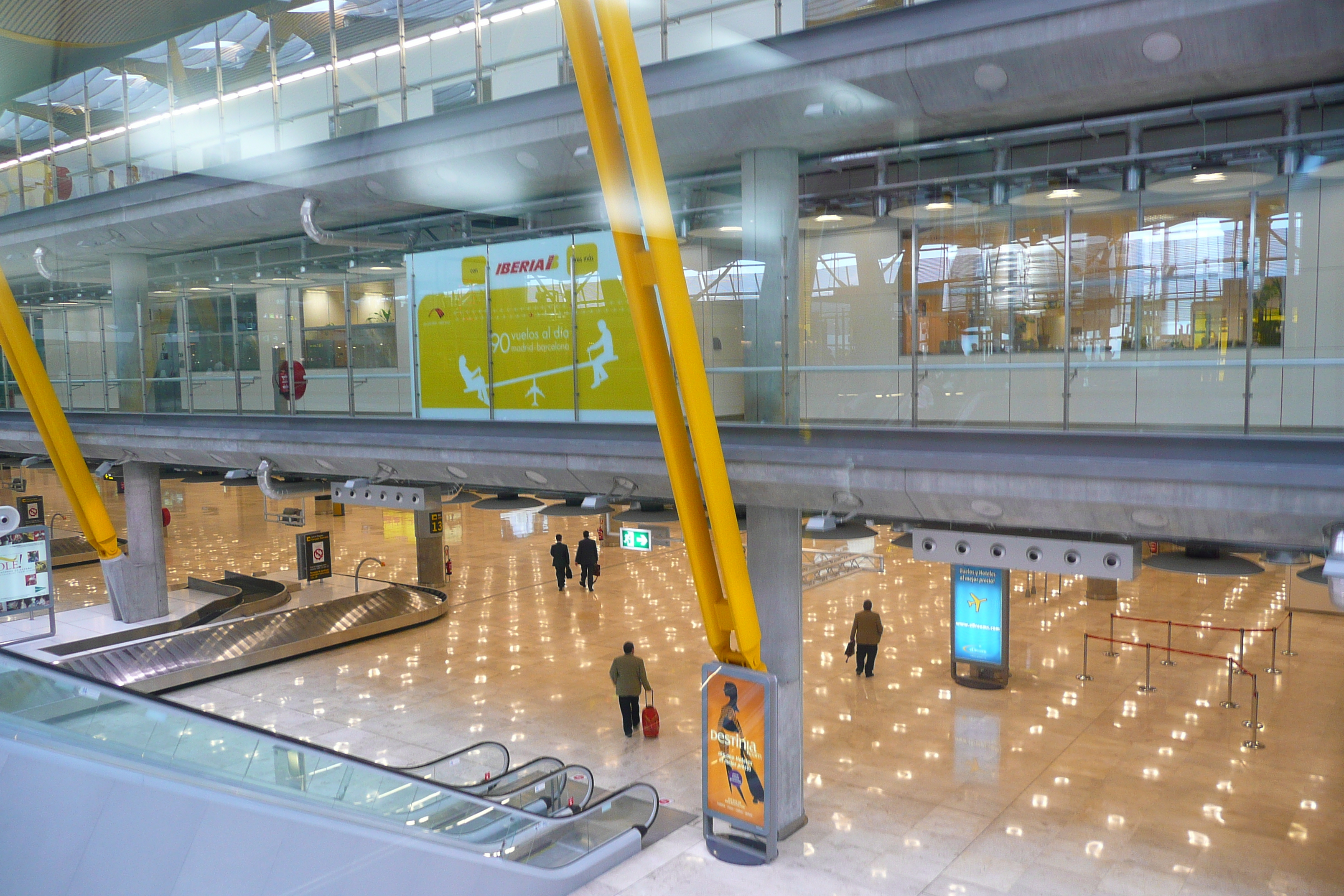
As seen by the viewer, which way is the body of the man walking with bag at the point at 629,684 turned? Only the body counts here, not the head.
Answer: away from the camera

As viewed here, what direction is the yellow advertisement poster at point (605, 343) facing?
toward the camera

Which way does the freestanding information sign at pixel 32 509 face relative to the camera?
toward the camera

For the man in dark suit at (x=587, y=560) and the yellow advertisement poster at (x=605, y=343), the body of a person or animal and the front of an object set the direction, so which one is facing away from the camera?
the man in dark suit

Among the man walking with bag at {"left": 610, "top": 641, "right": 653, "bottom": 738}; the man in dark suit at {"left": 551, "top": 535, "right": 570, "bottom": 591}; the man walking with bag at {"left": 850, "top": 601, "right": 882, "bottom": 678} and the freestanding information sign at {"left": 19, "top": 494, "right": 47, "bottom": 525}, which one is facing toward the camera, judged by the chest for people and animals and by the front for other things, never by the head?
the freestanding information sign

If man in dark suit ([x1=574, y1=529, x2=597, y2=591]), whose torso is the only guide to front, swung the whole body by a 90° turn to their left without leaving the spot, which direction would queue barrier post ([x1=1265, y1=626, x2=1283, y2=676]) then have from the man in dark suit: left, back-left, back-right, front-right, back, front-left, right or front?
back-left

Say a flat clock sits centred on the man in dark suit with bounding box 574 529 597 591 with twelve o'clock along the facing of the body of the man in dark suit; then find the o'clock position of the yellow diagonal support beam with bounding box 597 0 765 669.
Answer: The yellow diagonal support beam is roughly at 6 o'clock from the man in dark suit.

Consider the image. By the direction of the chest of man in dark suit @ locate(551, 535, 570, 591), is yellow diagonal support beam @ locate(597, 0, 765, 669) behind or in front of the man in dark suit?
behind

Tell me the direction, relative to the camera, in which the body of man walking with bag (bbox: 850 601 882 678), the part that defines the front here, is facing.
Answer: away from the camera

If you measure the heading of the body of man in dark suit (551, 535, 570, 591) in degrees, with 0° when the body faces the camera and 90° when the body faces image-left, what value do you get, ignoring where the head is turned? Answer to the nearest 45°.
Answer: approximately 180°

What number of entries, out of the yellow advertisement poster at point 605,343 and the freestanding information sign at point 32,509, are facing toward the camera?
2
